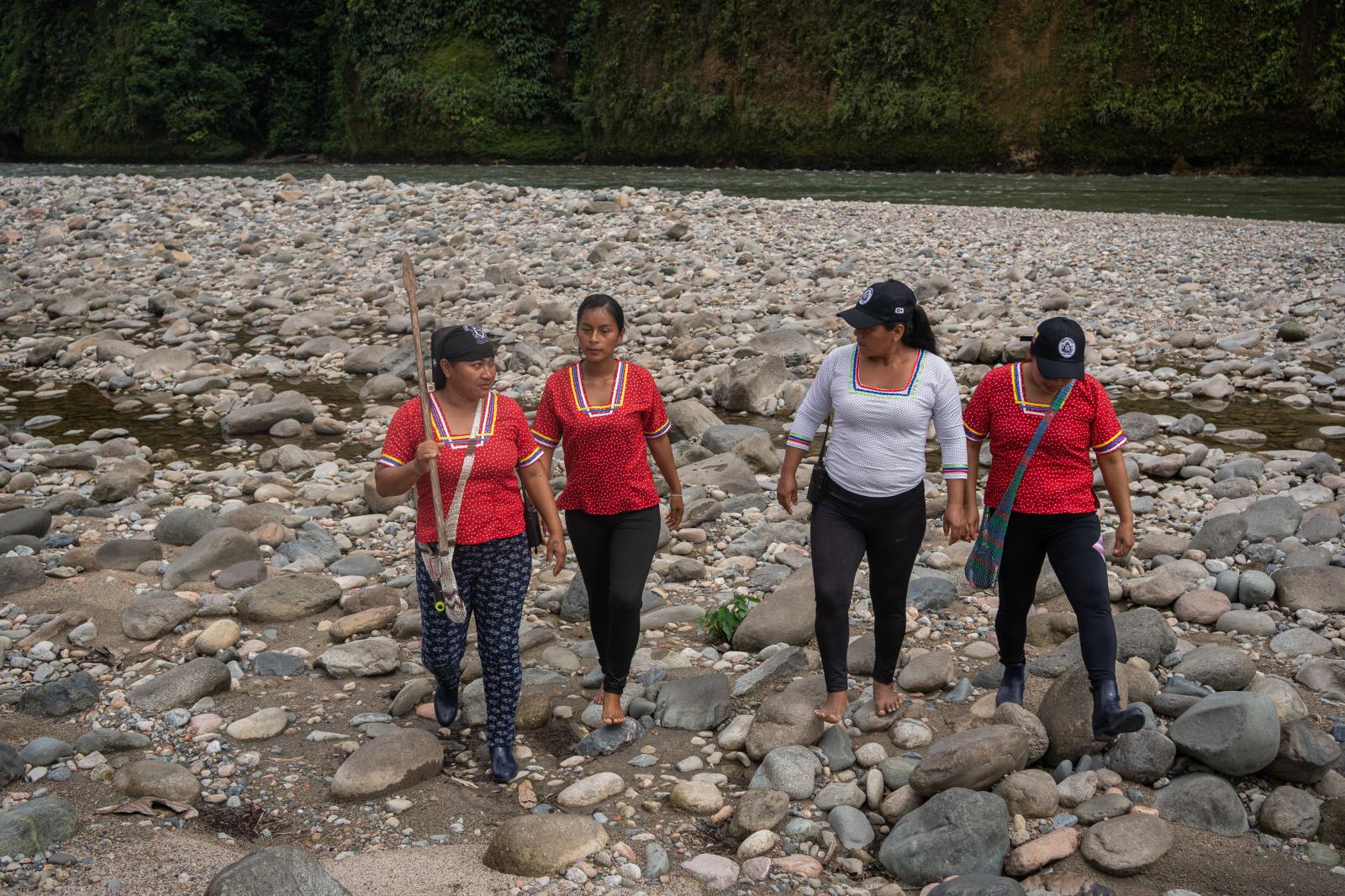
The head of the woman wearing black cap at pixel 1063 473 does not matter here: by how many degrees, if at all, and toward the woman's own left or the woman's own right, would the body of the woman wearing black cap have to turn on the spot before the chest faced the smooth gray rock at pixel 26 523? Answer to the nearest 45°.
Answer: approximately 90° to the woman's own right

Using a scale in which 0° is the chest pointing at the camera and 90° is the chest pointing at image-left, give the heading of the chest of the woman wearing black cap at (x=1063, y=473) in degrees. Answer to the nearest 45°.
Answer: approximately 0°

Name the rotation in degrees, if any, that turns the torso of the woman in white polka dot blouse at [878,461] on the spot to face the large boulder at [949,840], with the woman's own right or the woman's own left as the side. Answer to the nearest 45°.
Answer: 0° — they already face it

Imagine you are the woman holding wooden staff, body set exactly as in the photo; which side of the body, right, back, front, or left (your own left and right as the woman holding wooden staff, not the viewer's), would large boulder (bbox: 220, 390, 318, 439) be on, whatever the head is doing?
back
